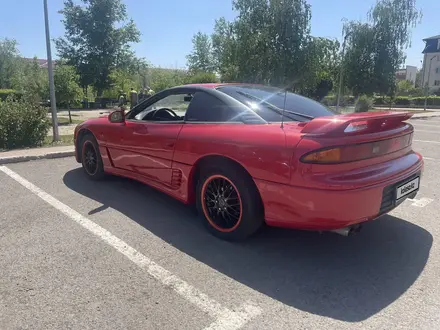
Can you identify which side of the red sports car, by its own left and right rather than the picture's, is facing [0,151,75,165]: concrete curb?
front

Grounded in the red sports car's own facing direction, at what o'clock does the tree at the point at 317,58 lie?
The tree is roughly at 2 o'clock from the red sports car.

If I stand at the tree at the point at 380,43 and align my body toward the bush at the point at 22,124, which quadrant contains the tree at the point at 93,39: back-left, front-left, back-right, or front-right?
front-right

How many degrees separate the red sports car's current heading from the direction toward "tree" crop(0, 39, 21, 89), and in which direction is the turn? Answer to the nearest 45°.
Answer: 0° — it already faces it

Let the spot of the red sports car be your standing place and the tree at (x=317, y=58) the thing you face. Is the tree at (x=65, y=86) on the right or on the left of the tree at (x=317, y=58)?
left

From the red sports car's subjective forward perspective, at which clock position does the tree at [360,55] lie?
The tree is roughly at 2 o'clock from the red sports car.

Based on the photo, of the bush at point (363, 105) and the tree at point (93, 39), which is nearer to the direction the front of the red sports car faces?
the tree

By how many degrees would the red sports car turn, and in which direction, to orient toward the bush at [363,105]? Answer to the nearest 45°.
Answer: approximately 45° to its right

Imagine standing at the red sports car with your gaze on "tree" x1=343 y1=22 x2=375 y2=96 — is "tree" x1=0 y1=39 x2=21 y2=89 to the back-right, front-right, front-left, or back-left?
front-left

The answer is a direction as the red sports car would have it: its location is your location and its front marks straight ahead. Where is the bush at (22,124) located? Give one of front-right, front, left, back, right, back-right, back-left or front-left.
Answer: front

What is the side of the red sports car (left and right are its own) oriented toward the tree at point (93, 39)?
front

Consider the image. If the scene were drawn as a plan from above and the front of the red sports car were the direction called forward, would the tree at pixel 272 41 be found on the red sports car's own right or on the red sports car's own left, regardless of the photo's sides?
on the red sports car's own right

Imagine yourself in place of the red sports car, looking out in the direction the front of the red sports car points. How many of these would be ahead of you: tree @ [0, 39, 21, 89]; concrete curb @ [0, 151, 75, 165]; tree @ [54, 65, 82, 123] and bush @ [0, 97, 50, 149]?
4

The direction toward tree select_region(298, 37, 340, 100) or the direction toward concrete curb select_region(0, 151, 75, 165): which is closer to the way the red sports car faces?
the concrete curb

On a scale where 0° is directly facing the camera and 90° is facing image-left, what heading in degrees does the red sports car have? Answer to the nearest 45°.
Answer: approximately 135°
